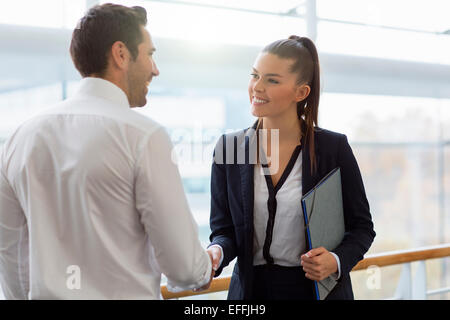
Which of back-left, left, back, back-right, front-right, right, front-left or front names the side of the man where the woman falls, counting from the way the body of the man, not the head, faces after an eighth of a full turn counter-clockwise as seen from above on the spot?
front-right

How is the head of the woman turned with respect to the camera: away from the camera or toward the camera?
toward the camera

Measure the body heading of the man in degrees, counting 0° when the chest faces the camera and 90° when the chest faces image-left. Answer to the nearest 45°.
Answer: approximately 225°
